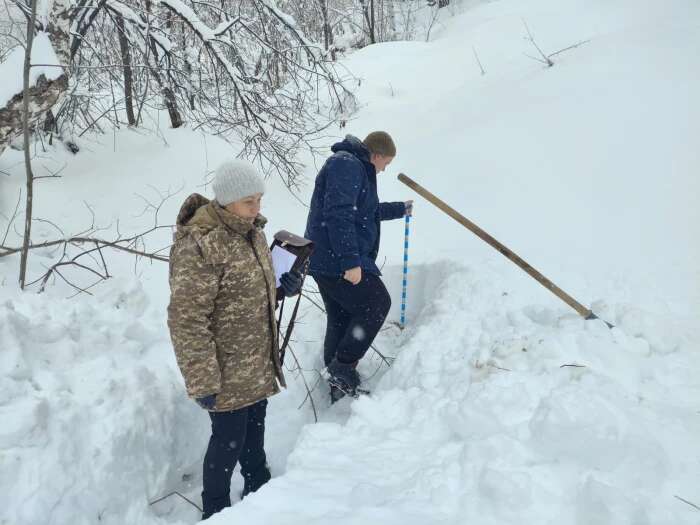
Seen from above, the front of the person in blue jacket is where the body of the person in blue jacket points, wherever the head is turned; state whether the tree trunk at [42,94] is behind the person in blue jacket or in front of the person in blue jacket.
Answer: behind

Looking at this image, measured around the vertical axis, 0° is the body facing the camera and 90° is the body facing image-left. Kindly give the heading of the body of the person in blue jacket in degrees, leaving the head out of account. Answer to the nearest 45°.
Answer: approximately 270°

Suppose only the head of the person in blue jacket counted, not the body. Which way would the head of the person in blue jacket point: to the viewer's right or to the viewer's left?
to the viewer's right

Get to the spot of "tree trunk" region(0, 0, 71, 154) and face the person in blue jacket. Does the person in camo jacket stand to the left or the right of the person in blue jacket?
right
